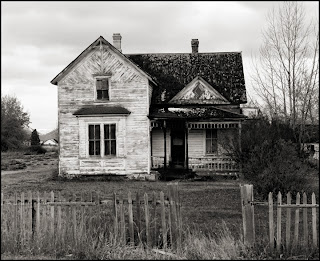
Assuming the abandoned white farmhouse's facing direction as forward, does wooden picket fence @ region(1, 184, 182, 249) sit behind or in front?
in front

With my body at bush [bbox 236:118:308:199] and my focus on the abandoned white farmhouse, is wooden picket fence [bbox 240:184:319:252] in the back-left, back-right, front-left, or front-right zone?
back-left

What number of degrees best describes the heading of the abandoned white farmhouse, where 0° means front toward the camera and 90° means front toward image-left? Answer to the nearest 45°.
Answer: approximately 0°

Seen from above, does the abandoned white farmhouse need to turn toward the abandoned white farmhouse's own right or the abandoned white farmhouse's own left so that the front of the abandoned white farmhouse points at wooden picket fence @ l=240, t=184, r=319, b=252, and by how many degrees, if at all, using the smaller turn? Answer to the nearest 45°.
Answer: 0° — it already faces it

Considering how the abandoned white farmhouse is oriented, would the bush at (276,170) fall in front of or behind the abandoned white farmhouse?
in front
